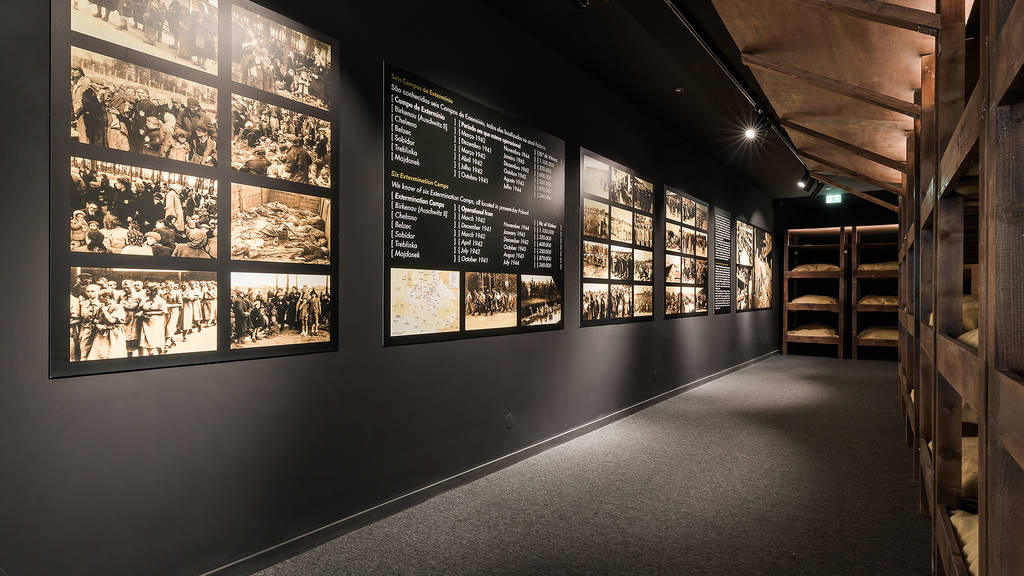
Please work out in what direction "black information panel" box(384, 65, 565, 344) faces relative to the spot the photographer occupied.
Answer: facing the viewer and to the right of the viewer

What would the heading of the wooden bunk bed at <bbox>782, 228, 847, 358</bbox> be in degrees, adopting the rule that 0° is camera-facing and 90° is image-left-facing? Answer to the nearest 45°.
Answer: approximately 0°

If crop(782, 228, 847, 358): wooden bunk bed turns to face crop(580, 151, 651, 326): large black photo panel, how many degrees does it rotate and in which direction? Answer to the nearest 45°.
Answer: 0° — it already faces it

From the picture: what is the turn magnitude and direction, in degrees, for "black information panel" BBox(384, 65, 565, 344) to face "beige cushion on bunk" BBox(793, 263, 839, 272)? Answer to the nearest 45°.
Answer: approximately 90° to its left

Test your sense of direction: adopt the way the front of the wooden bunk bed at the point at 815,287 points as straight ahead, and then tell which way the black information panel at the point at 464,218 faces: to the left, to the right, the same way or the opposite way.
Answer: to the left

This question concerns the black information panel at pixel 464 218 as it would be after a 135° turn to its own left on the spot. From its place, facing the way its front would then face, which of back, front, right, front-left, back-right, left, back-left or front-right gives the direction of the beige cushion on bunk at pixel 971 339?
back-right

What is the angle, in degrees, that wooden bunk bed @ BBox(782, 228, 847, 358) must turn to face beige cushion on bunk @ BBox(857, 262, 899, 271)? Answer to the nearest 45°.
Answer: approximately 90° to its left

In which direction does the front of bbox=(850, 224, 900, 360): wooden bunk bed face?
toward the camera

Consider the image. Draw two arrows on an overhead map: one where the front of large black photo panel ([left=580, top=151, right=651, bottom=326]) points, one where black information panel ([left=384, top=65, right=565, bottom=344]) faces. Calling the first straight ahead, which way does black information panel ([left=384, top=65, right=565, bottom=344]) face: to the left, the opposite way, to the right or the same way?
the same way

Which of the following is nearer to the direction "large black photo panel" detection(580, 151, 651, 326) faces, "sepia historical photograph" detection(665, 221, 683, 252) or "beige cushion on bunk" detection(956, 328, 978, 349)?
the beige cushion on bunk

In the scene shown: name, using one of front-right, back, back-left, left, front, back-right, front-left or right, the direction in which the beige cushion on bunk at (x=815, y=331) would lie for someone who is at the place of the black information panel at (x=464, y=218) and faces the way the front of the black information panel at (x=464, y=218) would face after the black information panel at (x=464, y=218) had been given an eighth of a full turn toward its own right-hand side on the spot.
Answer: back-left

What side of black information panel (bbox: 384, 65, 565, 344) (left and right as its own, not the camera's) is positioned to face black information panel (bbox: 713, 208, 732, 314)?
left

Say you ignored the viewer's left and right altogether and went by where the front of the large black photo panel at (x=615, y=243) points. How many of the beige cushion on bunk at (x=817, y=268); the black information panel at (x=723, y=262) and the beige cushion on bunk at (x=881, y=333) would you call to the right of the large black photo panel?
0

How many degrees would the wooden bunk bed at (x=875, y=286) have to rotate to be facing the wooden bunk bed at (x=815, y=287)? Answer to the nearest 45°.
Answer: approximately 90° to its right

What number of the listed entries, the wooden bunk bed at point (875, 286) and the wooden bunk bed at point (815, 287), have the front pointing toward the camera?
2

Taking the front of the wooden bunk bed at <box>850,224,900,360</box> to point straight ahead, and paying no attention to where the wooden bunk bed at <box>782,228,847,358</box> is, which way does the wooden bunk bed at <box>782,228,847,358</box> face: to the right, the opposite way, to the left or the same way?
the same way

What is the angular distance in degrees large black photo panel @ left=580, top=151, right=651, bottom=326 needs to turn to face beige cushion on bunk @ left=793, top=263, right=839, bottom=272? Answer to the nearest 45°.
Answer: approximately 90° to its left
